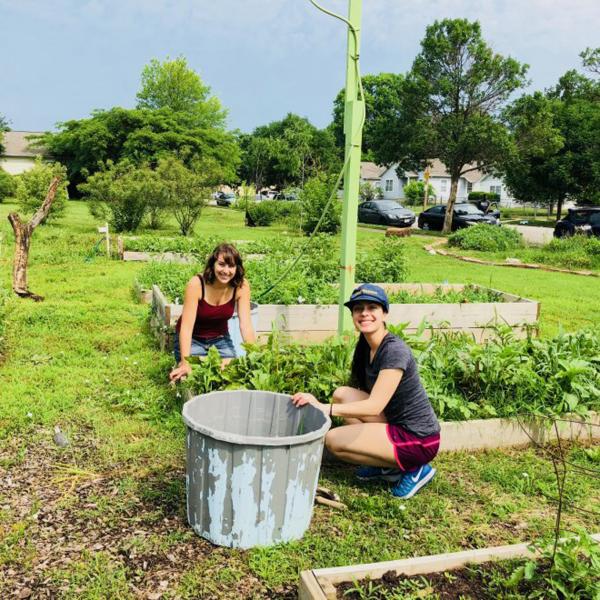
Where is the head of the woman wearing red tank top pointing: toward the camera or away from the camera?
toward the camera

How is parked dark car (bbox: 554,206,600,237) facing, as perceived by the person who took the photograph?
facing to the left of the viewer

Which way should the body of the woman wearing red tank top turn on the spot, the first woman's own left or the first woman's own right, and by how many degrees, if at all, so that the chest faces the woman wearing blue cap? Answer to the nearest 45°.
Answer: approximately 45° to the first woman's own left

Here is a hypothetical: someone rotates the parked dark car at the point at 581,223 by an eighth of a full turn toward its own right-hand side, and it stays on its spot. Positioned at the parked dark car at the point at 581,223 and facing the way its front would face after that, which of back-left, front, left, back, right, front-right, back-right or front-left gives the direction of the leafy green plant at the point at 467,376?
back-left

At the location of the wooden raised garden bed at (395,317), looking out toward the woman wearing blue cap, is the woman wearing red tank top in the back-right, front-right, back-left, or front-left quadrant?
front-right

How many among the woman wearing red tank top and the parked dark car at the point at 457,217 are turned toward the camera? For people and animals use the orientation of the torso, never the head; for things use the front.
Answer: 1

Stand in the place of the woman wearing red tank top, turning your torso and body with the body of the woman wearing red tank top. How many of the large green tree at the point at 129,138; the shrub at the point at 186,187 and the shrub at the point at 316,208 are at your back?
3

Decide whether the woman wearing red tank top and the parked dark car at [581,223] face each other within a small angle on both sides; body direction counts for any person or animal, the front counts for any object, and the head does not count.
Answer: no

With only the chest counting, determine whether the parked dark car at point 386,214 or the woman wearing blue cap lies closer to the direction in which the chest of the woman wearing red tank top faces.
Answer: the woman wearing blue cap

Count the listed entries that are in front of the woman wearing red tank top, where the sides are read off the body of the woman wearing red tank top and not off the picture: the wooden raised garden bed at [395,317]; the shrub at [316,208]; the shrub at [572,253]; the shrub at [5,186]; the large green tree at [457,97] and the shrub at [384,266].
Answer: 0

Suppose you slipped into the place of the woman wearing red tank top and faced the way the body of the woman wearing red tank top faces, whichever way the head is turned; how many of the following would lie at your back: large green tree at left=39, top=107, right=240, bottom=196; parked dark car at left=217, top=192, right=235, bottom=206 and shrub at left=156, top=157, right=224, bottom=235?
3

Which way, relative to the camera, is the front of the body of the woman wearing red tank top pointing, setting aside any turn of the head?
toward the camera

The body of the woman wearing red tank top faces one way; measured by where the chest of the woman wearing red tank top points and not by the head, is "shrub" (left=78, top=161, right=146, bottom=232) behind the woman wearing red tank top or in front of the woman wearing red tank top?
behind

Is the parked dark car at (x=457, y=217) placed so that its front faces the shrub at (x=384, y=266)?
no
